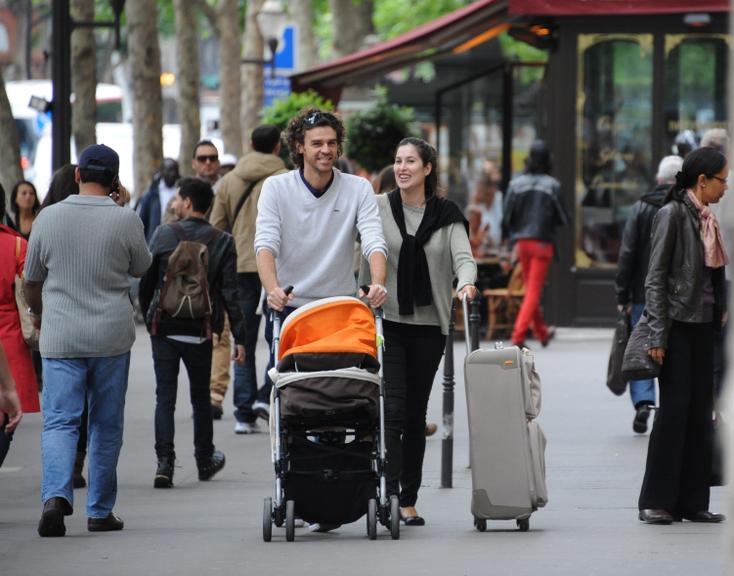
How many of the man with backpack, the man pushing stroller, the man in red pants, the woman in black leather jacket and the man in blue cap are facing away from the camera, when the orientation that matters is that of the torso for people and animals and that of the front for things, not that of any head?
3

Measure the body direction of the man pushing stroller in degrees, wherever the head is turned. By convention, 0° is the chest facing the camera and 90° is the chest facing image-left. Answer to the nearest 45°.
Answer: approximately 0°

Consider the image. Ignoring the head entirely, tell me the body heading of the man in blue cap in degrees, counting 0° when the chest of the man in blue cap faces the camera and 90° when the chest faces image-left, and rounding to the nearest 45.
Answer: approximately 180°

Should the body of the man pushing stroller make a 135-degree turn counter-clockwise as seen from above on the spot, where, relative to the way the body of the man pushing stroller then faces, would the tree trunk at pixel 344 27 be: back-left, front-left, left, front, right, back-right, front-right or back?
front-left

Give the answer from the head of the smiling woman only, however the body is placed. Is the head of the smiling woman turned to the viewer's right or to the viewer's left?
to the viewer's left

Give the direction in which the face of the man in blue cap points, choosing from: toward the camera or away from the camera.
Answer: away from the camera

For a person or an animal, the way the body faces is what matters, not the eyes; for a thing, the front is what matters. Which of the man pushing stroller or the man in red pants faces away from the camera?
the man in red pants

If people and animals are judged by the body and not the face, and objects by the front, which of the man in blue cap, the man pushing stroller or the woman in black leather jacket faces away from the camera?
the man in blue cap

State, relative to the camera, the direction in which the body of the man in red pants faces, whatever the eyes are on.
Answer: away from the camera

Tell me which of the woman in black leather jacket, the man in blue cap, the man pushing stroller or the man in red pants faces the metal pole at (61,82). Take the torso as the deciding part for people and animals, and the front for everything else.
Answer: the man in blue cap

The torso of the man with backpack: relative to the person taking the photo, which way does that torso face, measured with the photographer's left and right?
facing away from the viewer

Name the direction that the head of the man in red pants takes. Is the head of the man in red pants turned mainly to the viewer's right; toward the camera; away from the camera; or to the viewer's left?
away from the camera
